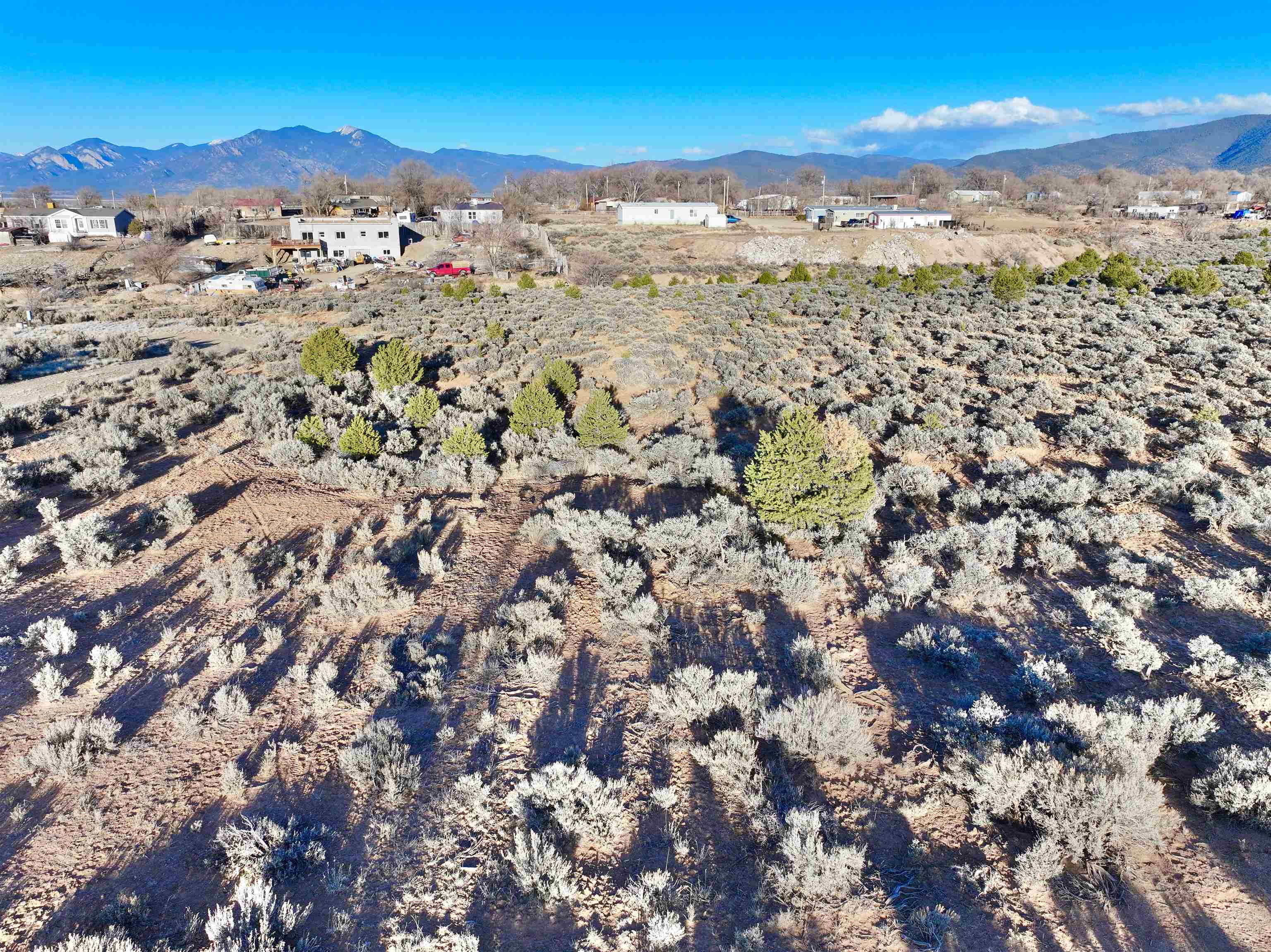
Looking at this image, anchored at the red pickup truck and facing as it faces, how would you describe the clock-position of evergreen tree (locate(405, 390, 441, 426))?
The evergreen tree is roughly at 9 o'clock from the red pickup truck.

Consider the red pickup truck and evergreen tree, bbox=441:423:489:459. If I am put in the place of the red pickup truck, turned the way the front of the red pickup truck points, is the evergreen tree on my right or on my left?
on my left

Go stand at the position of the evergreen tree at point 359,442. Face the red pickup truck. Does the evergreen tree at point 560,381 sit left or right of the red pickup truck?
right

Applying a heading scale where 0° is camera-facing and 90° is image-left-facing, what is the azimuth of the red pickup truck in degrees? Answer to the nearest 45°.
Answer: approximately 90°

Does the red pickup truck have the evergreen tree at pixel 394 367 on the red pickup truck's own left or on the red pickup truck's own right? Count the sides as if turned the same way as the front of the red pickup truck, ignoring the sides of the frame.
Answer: on the red pickup truck's own left

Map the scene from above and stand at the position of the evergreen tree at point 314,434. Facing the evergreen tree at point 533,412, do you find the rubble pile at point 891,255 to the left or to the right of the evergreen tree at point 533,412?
left

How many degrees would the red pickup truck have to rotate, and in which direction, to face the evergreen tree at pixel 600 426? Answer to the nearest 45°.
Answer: approximately 90° to its left

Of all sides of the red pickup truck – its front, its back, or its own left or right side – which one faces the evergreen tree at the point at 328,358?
left

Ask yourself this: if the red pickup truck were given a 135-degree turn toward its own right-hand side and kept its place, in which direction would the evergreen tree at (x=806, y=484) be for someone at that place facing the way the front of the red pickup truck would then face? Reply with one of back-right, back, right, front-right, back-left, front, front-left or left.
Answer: back-right

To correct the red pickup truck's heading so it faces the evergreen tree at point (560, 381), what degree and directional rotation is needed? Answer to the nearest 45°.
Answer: approximately 90° to its left

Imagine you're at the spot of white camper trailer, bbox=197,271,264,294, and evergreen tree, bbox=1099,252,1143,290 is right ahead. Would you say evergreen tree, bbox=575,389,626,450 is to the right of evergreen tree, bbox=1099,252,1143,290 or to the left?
right
